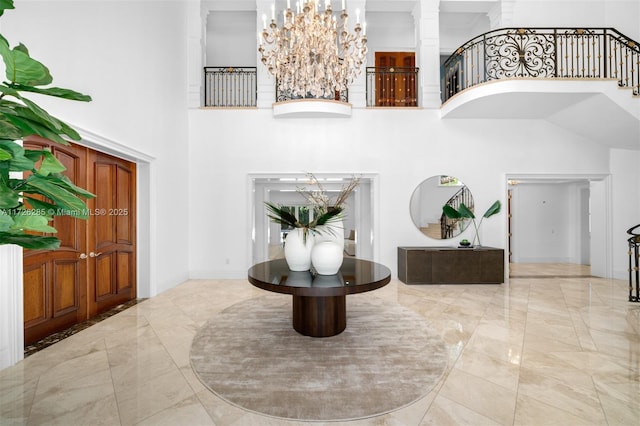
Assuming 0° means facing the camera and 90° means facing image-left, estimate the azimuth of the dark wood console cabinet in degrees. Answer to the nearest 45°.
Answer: approximately 0°

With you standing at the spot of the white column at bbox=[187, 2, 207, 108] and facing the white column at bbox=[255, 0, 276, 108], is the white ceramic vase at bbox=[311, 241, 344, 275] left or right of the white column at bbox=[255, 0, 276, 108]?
right

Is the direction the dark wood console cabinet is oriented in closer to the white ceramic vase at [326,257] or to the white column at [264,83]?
the white ceramic vase

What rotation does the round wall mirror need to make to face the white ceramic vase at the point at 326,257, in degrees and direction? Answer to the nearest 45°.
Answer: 0° — it already faces it

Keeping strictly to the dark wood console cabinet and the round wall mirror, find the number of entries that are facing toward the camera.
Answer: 2

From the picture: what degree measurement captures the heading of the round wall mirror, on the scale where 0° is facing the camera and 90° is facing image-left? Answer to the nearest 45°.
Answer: approximately 0°
